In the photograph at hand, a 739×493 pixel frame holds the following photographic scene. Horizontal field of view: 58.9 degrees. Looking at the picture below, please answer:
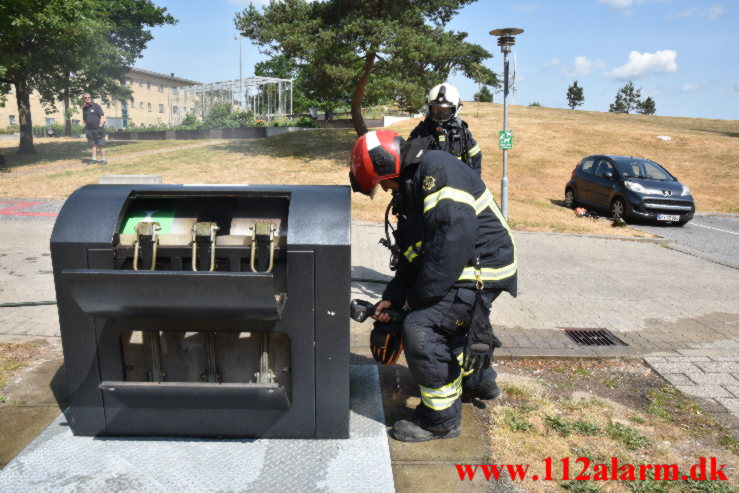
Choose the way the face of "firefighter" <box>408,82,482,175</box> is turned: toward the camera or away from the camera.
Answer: toward the camera

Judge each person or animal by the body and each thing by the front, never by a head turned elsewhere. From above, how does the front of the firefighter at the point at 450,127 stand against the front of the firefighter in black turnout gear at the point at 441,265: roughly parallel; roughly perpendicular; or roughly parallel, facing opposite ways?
roughly perpendicular

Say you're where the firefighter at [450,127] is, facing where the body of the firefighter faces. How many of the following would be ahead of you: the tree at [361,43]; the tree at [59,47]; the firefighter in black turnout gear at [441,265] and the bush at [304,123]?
1

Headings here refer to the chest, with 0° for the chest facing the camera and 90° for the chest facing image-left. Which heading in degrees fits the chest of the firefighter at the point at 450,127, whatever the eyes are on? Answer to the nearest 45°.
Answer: approximately 0°

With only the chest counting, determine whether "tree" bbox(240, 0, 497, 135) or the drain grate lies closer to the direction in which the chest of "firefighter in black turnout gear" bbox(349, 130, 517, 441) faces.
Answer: the tree

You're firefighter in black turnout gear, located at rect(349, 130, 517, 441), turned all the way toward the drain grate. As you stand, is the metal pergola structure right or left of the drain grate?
left

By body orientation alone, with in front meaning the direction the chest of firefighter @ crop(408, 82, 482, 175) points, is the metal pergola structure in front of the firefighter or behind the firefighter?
behind

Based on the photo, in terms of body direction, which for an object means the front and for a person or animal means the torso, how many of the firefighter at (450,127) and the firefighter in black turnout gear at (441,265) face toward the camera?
1

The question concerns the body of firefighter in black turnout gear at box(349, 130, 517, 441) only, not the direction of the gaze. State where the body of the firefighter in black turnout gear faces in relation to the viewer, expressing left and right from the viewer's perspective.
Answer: facing to the left of the viewer

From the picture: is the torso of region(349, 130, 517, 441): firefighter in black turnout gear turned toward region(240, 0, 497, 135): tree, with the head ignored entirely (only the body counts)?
no

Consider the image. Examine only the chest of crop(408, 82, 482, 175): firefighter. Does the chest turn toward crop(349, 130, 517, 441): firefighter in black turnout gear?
yes

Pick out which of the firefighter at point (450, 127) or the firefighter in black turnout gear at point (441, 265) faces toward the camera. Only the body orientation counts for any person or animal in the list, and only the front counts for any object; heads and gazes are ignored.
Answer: the firefighter

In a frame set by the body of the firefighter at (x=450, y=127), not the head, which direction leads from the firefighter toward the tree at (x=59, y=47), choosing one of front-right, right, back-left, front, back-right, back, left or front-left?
back-right

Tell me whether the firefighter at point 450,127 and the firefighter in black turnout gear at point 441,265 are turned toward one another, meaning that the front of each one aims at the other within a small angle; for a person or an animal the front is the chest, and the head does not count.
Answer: no

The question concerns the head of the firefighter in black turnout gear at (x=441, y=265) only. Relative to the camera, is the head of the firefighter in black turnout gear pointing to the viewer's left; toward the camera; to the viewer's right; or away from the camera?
to the viewer's left
